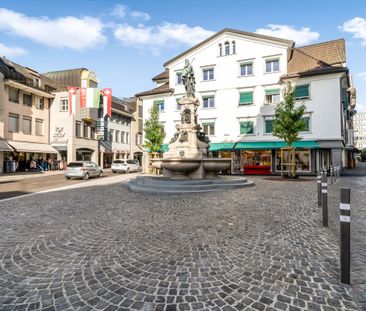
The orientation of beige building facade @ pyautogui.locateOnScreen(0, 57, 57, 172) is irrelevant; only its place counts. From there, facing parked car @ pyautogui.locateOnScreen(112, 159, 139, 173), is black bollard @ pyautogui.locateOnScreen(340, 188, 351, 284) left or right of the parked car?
right

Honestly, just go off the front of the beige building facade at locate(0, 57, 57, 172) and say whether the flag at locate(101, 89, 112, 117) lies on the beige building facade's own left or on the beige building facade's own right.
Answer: on the beige building facade's own left

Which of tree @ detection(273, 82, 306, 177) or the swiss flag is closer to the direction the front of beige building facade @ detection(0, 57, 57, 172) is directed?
the tree

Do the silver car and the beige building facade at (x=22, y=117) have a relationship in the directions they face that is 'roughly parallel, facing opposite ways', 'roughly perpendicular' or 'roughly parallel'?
roughly perpendicular

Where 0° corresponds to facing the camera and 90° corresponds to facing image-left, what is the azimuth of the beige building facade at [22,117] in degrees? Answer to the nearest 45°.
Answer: approximately 315°
